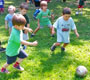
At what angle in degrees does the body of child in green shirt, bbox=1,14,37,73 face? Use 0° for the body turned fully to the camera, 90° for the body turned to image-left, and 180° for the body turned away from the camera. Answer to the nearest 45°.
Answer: approximately 270°

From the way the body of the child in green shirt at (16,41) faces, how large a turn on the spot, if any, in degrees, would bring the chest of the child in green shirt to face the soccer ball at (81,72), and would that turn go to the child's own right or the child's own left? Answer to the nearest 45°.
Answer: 0° — they already face it
